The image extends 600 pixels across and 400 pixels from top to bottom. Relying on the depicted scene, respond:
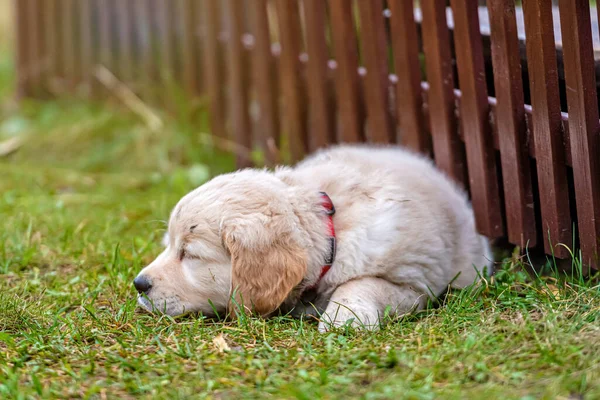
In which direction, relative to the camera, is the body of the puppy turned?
to the viewer's left
